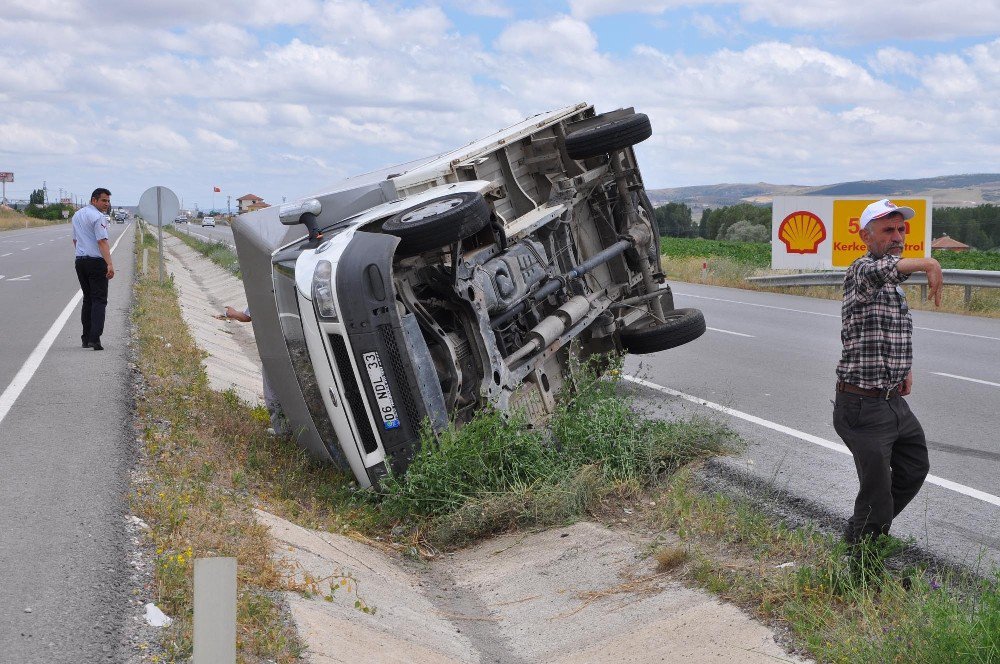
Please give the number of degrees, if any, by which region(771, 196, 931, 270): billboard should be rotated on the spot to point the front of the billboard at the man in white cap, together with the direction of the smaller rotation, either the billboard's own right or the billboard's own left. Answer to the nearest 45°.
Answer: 0° — it already faces them

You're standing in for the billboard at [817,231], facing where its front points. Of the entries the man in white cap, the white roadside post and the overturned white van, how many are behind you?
0

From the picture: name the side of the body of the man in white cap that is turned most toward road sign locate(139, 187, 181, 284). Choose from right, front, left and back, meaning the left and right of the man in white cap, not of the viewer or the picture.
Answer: back

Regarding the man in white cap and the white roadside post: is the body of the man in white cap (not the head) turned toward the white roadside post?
no

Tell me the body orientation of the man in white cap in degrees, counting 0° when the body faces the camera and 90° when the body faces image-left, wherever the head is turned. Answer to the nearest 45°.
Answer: approximately 315°

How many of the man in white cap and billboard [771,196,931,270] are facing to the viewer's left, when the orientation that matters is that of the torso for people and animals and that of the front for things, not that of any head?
0

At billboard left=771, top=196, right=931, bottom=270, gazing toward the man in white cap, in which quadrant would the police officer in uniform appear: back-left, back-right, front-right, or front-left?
front-right

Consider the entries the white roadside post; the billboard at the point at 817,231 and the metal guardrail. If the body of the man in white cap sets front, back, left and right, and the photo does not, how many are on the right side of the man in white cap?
1

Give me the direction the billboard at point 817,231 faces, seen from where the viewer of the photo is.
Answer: facing the viewer

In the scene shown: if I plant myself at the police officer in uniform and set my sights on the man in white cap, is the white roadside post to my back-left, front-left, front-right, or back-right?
front-right

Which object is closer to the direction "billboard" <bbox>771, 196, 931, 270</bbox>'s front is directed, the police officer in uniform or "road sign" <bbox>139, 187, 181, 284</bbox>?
the police officer in uniform

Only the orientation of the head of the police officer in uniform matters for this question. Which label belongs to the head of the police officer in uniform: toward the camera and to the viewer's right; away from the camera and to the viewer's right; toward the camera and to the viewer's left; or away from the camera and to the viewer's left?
toward the camera and to the viewer's right

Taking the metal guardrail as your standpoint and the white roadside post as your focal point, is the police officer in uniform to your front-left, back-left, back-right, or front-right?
front-right

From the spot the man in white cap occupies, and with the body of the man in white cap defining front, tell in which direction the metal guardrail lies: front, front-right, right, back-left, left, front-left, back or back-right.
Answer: back-left

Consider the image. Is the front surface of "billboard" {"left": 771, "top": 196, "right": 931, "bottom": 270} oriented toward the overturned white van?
yes

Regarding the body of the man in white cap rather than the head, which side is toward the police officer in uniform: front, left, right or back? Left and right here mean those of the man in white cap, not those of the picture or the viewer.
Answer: back

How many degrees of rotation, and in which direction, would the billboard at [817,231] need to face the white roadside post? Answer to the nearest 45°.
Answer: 0° — it already faces it

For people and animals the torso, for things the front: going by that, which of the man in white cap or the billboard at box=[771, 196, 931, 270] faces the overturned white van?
the billboard
